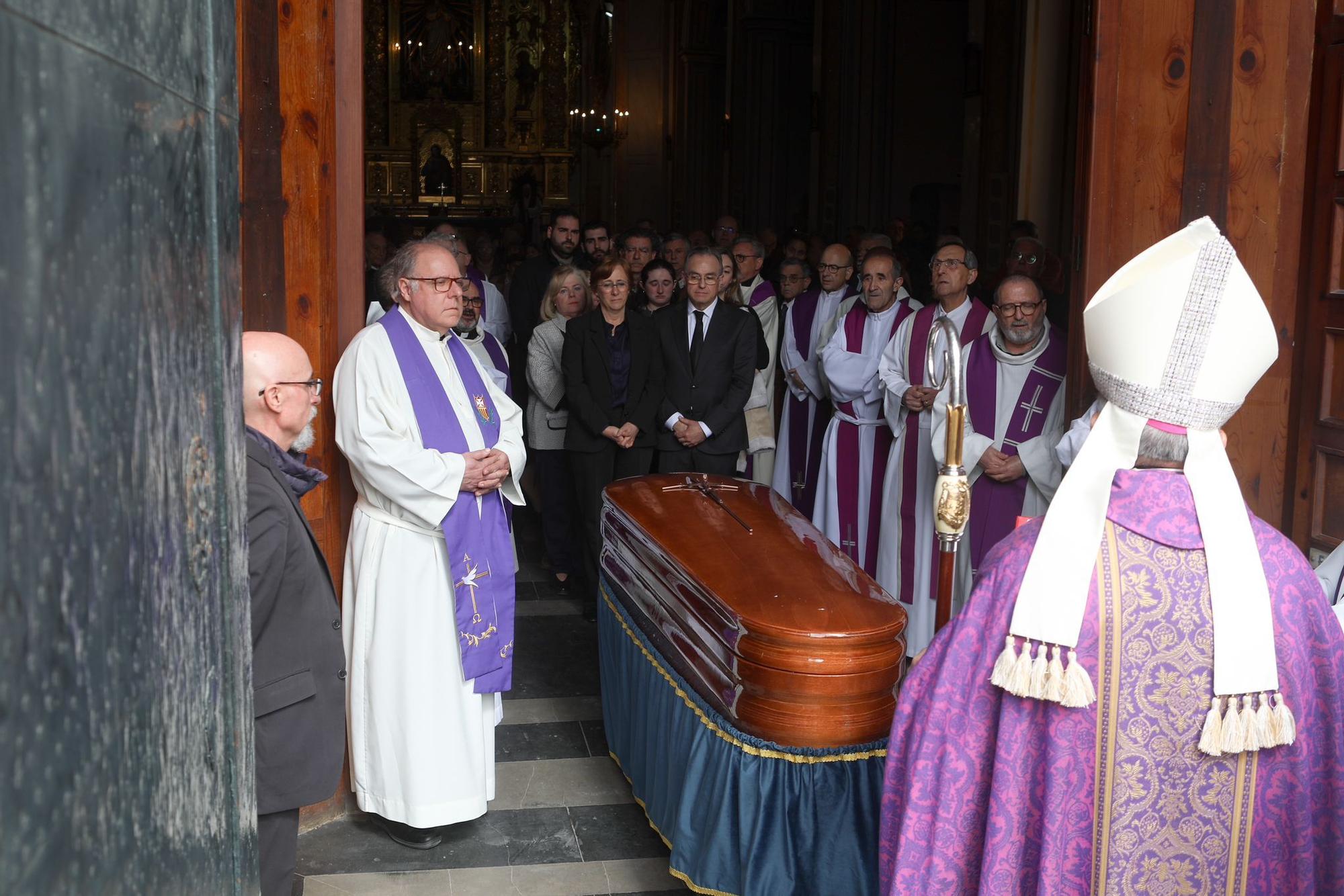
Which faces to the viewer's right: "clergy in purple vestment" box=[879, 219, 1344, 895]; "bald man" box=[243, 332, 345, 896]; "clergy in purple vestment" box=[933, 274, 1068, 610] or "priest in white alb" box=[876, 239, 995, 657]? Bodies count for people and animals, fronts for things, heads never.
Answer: the bald man

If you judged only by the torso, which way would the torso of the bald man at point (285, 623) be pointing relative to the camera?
to the viewer's right

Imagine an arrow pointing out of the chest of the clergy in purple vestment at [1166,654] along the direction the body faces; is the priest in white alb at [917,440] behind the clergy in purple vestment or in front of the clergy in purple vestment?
in front

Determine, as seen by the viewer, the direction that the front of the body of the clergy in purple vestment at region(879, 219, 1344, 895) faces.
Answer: away from the camera

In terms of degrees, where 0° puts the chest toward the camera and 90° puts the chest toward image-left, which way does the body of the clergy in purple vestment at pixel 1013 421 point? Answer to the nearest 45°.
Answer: approximately 0°

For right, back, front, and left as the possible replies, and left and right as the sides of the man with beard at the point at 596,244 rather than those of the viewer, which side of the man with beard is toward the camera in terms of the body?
front

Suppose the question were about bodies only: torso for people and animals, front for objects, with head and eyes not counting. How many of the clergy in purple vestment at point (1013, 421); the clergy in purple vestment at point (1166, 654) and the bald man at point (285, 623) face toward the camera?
1

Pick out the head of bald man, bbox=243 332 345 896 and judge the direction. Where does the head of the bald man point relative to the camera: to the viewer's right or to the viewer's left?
to the viewer's right
